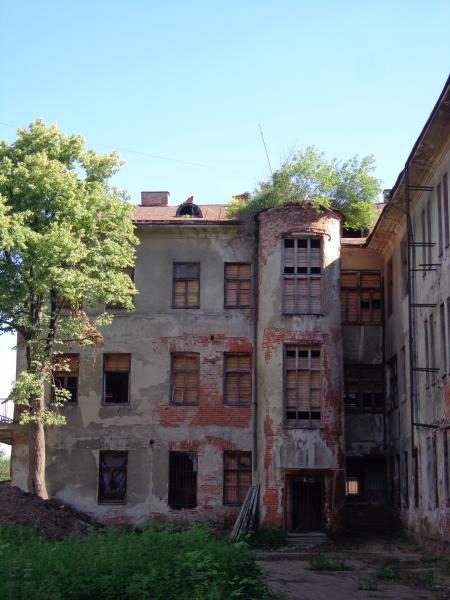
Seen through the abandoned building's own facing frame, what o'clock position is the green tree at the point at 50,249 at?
The green tree is roughly at 2 o'clock from the abandoned building.

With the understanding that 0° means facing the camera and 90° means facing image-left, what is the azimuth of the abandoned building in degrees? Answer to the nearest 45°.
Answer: approximately 0°
